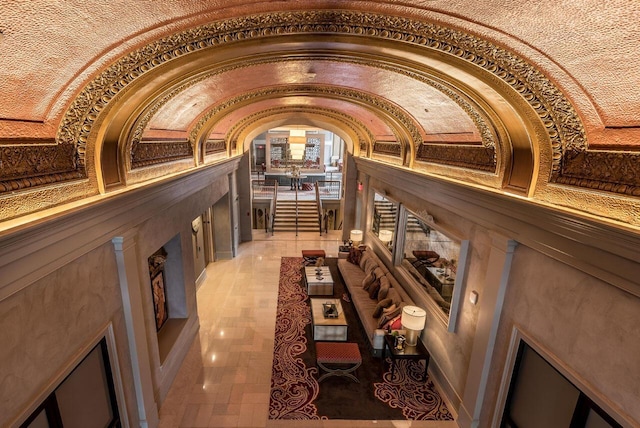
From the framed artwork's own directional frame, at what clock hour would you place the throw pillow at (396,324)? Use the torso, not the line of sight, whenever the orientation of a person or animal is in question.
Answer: The throw pillow is roughly at 1 o'clock from the framed artwork.

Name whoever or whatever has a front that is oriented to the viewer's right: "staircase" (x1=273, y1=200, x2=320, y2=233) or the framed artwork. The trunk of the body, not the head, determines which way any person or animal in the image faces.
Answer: the framed artwork

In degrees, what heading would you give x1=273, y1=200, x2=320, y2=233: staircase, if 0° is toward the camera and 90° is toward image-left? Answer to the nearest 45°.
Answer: approximately 0°

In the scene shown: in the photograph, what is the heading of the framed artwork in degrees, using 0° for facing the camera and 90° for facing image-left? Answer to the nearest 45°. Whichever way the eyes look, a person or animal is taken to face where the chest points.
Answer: approximately 270°

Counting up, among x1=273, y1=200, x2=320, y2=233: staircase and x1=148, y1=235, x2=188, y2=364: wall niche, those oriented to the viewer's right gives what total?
1

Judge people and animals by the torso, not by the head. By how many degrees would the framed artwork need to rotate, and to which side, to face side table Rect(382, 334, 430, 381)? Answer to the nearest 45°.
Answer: approximately 45° to its right

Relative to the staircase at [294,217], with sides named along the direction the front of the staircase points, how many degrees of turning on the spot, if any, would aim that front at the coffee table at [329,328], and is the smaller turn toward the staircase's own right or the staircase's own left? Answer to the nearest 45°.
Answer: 0° — it already faces it

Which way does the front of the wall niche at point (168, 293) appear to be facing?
to the viewer's right
